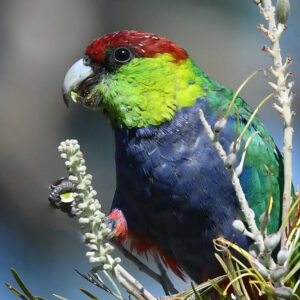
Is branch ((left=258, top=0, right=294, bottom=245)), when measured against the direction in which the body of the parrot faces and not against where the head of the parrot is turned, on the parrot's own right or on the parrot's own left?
on the parrot's own left

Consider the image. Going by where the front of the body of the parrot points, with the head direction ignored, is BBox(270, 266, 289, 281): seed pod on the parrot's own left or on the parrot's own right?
on the parrot's own left

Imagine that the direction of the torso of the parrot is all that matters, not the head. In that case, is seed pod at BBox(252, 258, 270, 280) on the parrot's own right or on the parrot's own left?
on the parrot's own left
